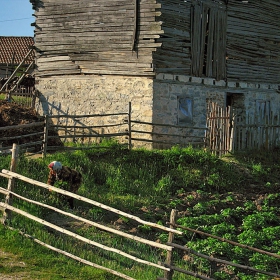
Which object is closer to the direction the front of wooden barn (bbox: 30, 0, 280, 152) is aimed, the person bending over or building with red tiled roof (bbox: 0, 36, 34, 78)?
the person bending over

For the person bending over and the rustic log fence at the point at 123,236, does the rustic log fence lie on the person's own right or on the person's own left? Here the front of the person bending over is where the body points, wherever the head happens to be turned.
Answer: on the person's own left

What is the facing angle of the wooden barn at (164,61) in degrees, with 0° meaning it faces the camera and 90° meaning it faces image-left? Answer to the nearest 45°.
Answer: approximately 315°

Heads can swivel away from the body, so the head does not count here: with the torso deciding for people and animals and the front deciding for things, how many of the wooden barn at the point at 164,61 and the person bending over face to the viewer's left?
1

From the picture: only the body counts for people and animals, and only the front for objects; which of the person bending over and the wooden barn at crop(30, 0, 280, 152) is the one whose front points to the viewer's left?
the person bending over

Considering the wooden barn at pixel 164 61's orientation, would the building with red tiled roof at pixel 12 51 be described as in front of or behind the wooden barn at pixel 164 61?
behind

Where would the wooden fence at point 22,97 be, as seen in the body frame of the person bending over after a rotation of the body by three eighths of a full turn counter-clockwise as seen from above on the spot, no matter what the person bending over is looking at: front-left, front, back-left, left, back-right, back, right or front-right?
back-left

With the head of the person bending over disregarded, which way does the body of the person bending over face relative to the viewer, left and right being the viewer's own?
facing to the left of the viewer

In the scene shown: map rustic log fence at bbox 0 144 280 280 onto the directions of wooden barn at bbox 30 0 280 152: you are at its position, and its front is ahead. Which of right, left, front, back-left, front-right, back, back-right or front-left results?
front-right

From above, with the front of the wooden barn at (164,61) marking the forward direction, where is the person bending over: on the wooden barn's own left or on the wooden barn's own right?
on the wooden barn's own right
